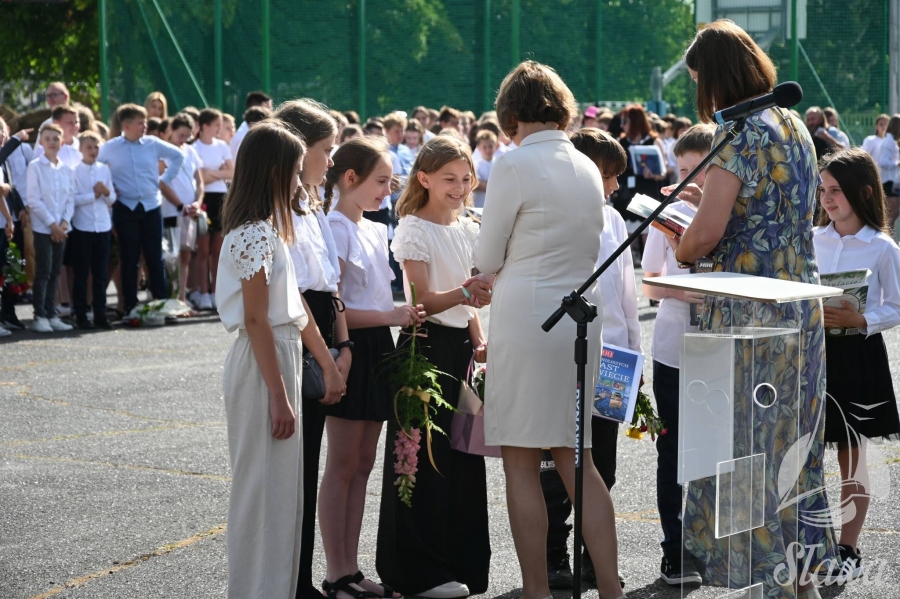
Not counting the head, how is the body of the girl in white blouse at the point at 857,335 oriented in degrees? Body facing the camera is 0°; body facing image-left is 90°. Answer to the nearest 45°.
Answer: approximately 45°

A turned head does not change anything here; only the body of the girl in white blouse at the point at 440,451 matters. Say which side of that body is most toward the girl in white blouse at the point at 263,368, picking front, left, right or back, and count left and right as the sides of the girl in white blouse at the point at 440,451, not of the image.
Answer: right

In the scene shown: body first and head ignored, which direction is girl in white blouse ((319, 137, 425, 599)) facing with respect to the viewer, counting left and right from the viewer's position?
facing to the right of the viewer

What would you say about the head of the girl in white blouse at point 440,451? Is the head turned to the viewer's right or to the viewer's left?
to the viewer's right

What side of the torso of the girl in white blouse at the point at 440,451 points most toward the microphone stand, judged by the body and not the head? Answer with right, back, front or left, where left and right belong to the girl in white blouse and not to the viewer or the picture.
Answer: front

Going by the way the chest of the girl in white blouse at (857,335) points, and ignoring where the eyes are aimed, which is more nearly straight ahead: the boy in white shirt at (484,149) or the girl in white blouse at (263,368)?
the girl in white blouse

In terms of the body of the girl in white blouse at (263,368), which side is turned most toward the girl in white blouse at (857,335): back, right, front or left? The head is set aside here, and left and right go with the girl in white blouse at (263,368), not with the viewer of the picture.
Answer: front

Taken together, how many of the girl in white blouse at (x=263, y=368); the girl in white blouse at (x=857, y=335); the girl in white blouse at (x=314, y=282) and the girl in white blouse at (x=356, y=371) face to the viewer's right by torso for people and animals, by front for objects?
3

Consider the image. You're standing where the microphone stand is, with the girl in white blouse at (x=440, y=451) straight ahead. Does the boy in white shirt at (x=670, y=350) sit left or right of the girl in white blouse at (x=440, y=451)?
right

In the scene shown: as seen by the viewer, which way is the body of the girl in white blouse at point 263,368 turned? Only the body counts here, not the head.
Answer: to the viewer's right

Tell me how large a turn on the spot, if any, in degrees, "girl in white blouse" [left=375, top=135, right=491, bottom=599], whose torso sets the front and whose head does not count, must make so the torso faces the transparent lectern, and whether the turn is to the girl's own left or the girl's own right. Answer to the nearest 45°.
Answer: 0° — they already face it

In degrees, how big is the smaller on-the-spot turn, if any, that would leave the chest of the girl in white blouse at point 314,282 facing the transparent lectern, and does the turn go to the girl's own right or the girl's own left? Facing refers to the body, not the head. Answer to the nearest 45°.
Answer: approximately 45° to the girl's own right

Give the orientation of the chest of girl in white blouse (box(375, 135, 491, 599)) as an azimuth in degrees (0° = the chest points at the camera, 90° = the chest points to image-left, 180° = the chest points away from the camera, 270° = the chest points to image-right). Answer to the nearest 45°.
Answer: approximately 315°
